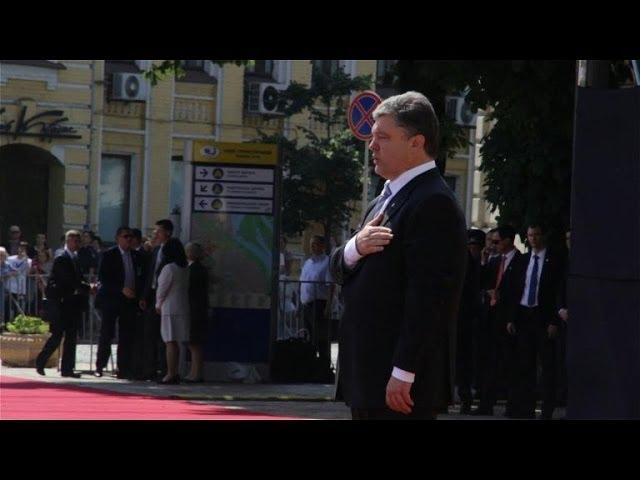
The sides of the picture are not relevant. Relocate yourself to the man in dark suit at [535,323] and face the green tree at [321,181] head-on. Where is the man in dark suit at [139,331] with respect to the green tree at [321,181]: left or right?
left

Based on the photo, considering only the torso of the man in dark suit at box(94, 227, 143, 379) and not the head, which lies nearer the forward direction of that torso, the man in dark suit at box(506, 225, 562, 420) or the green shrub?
the man in dark suit

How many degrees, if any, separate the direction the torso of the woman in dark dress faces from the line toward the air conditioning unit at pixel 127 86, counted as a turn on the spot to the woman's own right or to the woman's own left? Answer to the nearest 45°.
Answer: approximately 90° to the woman's own right

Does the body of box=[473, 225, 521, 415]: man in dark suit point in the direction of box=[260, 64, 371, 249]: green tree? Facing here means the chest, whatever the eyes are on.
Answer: no

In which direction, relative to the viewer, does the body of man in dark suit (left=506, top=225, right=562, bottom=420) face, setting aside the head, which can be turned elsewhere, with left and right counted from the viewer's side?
facing the viewer

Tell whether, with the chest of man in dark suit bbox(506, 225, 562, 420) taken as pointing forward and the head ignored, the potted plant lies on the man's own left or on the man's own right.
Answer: on the man's own right

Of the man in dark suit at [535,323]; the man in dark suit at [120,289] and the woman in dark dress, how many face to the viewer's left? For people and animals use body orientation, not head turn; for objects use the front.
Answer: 1

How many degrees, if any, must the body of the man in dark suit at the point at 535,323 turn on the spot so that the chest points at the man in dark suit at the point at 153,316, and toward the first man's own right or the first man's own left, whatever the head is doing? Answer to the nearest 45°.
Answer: approximately 135° to the first man's own right

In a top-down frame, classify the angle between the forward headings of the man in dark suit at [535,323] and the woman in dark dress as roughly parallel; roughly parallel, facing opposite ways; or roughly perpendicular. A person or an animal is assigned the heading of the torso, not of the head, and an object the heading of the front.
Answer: roughly perpendicular

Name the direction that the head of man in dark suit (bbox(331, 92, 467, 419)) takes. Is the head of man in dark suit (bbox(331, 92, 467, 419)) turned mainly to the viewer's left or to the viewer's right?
to the viewer's left

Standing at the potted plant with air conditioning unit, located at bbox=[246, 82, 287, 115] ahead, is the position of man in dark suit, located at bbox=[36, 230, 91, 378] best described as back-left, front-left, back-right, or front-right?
back-right
